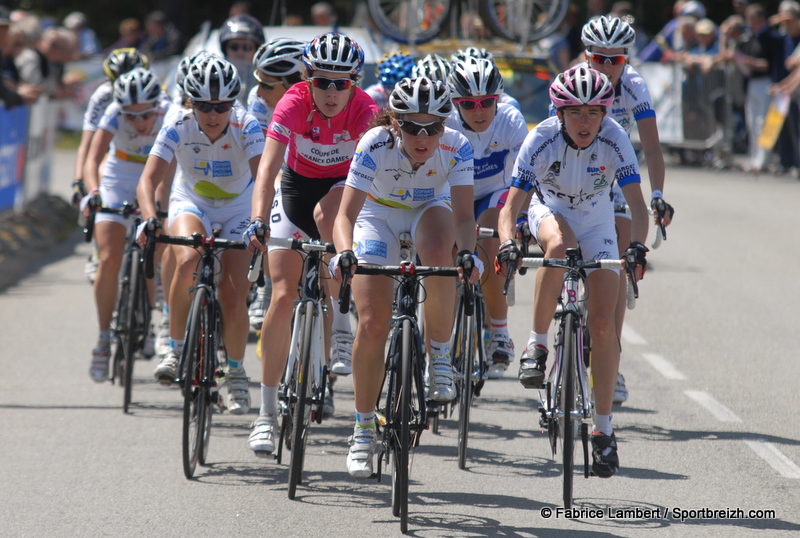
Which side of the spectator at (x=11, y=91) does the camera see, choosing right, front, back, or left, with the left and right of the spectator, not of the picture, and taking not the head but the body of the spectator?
right

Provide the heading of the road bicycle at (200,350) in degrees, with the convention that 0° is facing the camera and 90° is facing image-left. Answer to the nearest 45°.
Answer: approximately 0°

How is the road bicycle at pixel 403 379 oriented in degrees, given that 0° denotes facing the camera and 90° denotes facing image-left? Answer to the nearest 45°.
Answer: approximately 0°

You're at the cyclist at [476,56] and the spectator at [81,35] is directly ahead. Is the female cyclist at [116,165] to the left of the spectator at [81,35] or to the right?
left

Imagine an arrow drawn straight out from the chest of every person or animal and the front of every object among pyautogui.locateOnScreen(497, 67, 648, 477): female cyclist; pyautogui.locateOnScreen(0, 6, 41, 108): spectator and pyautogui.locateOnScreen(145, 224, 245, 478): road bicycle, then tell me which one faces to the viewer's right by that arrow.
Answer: the spectator
